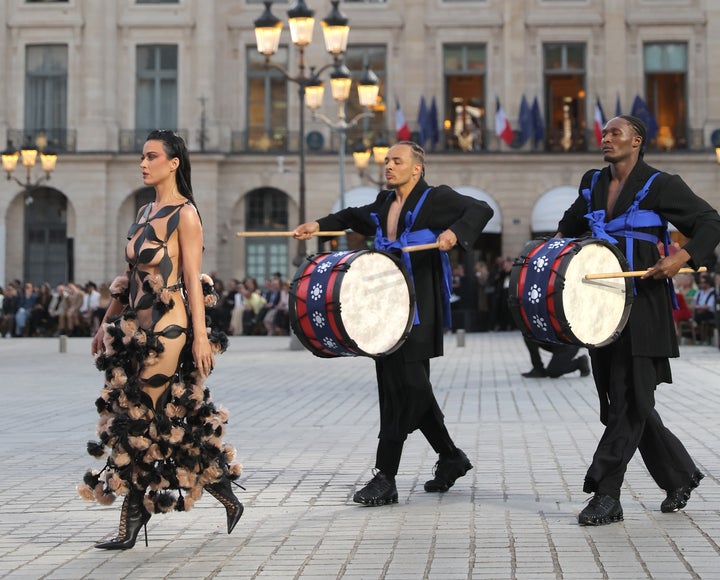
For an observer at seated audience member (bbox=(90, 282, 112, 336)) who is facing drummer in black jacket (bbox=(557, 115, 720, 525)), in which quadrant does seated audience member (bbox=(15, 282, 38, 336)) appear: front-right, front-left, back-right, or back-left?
back-right

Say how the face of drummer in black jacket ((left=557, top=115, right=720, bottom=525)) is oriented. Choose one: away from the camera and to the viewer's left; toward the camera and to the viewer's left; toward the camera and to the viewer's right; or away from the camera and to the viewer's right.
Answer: toward the camera and to the viewer's left

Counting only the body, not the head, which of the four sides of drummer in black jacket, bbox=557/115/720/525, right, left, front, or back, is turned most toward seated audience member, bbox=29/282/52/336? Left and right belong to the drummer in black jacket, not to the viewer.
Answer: right

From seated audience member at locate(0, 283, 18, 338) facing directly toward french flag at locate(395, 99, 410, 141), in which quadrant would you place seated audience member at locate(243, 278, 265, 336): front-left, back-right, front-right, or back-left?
front-right

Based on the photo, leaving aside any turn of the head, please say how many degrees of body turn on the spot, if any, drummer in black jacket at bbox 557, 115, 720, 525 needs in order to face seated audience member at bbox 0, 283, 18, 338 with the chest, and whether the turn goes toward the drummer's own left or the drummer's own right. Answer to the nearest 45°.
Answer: approximately 90° to the drummer's own right

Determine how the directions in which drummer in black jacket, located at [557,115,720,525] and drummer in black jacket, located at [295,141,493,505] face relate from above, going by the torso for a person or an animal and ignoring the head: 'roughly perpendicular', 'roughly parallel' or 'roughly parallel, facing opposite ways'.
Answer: roughly parallel

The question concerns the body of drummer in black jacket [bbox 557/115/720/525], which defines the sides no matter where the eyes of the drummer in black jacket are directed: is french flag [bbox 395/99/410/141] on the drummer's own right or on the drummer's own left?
on the drummer's own right

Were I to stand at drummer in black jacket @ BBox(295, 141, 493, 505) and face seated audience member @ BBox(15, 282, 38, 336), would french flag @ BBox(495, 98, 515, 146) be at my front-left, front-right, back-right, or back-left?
front-right

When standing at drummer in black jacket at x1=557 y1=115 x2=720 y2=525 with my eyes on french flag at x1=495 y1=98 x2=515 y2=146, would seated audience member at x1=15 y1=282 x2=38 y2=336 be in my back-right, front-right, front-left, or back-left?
front-left

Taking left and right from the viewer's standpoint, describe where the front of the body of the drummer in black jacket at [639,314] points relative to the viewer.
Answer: facing the viewer and to the left of the viewer

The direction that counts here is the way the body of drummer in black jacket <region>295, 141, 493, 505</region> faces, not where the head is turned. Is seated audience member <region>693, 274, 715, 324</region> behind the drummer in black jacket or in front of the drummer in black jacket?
behind

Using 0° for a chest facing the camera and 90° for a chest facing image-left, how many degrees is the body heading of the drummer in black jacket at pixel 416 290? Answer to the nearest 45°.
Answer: approximately 45°

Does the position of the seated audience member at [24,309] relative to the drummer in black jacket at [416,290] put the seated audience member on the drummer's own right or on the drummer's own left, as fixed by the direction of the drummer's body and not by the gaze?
on the drummer's own right

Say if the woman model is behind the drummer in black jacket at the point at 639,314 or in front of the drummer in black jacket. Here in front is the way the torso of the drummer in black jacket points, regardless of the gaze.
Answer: in front

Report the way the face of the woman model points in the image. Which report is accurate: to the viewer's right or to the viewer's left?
to the viewer's left

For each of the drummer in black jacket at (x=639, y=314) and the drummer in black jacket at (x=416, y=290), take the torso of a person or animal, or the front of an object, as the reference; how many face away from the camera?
0

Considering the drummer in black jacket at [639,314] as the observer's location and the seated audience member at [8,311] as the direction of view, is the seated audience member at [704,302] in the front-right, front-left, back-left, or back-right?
front-right
